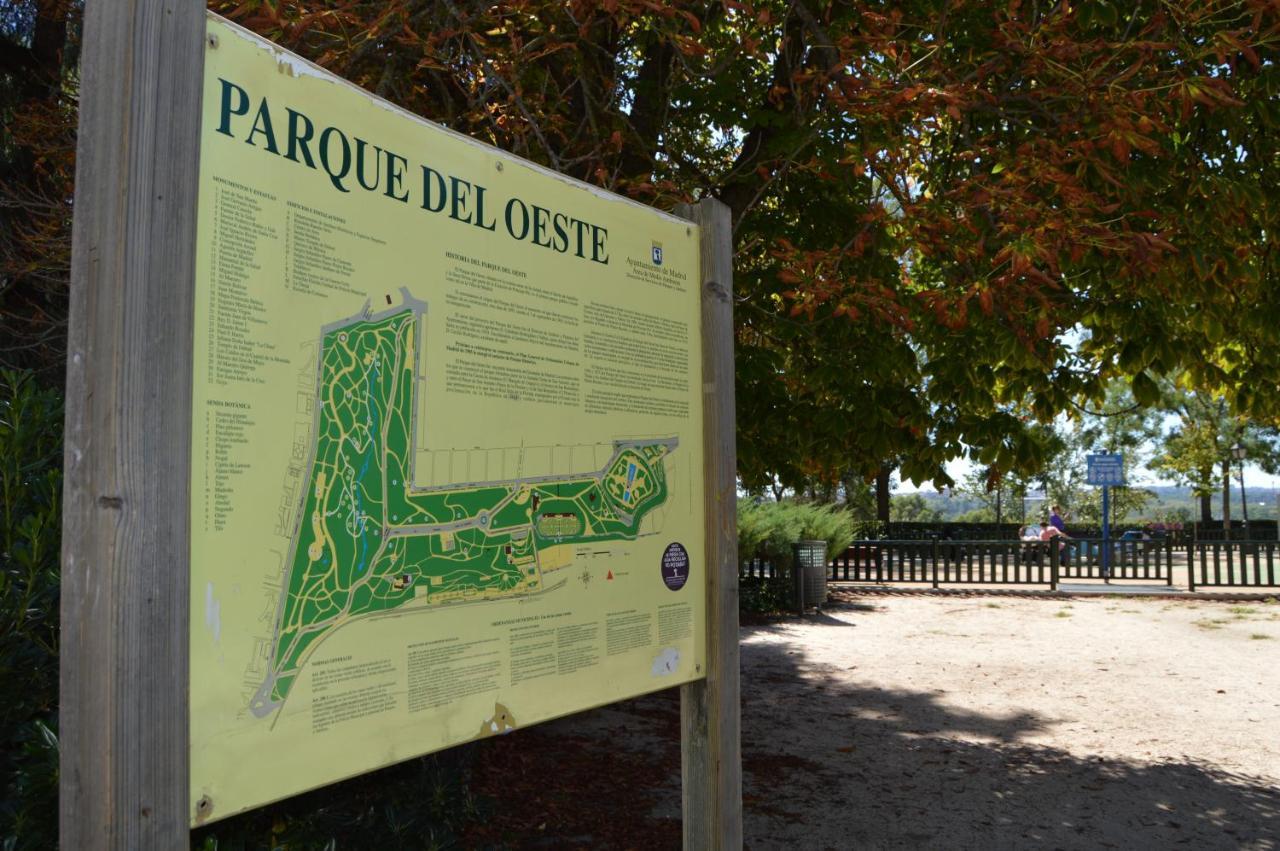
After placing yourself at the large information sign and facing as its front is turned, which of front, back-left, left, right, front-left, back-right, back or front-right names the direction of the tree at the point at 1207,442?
left

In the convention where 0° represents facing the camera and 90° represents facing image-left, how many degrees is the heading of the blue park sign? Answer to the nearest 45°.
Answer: approximately 0°

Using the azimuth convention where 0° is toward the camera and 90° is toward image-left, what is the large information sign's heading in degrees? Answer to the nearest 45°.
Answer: approximately 315°

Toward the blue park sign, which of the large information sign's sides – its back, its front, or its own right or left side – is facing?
left

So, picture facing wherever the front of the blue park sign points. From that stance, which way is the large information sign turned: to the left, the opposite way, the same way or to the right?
to the left

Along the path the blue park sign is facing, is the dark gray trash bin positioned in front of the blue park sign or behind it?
in front

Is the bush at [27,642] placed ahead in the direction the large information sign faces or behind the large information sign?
behind

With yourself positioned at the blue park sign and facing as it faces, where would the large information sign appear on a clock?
The large information sign is roughly at 12 o'clock from the blue park sign.

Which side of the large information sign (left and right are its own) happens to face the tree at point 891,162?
left
